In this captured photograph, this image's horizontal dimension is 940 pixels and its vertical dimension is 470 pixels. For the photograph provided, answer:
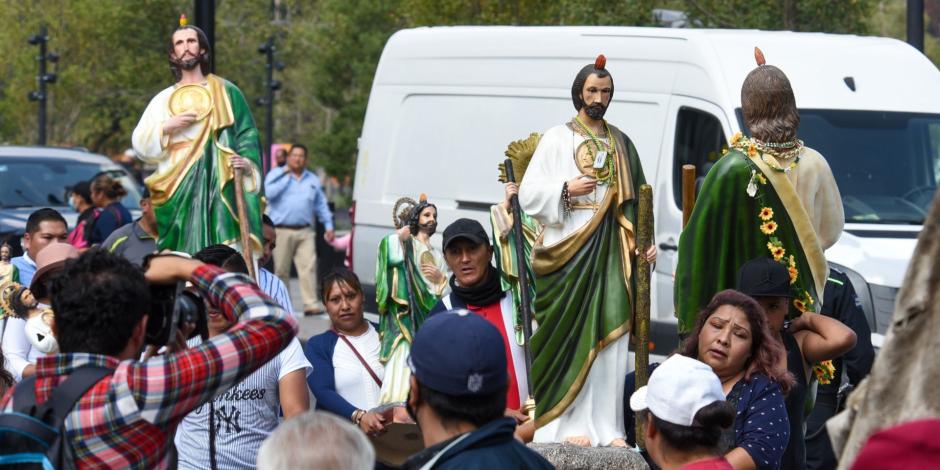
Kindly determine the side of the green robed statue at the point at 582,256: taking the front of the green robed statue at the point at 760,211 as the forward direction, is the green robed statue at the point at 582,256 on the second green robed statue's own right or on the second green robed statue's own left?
on the second green robed statue's own left

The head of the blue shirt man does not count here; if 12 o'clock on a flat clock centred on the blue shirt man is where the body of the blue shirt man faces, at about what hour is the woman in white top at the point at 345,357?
The woman in white top is roughly at 12 o'clock from the blue shirt man.

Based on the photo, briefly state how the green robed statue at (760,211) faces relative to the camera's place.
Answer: facing away from the viewer

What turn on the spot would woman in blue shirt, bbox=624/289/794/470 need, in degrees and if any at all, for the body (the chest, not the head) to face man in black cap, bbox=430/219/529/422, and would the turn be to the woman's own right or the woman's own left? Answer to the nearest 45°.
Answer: approximately 90° to the woman's own right

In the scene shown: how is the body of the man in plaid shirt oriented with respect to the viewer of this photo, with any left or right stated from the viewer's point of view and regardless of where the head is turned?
facing away from the viewer and to the right of the viewer

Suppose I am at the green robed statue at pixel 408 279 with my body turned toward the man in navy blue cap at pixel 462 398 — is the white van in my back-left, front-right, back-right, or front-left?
back-left

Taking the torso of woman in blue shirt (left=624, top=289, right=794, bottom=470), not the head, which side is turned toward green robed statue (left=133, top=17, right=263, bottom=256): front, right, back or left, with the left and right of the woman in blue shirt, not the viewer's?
right

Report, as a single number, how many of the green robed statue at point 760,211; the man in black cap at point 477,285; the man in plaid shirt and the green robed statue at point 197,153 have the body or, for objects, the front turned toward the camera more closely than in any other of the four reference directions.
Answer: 2

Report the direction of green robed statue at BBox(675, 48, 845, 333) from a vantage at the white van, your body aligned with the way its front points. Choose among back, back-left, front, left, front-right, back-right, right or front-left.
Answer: front-right
